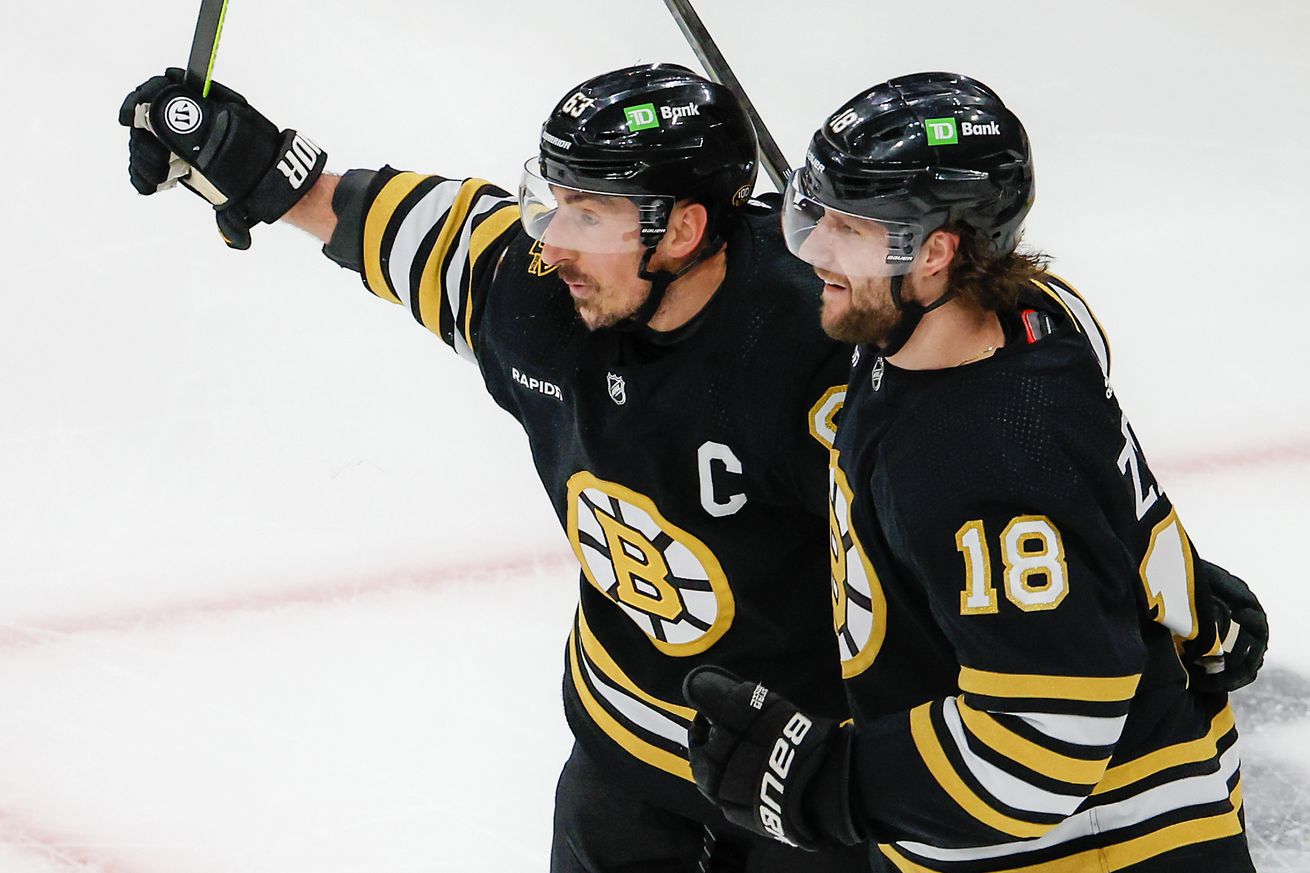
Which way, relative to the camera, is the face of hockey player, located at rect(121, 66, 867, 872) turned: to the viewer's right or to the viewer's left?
to the viewer's left

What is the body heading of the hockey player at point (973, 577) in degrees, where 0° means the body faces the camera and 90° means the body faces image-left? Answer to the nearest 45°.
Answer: approximately 90°

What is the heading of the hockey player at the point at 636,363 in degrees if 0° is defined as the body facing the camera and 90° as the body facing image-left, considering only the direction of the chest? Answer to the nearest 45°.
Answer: approximately 45°
